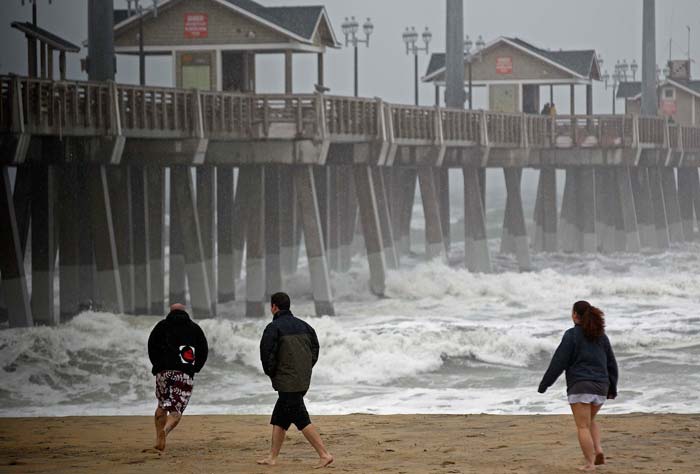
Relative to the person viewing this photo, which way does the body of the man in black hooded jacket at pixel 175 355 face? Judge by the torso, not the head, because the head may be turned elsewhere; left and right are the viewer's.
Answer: facing away from the viewer

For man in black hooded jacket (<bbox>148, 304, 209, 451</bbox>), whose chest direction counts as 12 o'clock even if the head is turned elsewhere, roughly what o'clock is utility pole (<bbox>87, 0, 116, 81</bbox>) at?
The utility pole is roughly at 12 o'clock from the man in black hooded jacket.

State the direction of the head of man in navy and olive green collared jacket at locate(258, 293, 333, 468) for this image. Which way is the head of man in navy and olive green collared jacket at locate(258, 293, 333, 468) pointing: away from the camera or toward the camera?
away from the camera

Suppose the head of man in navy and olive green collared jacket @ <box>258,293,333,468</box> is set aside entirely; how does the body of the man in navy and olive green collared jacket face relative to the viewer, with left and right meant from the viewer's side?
facing away from the viewer and to the left of the viewer

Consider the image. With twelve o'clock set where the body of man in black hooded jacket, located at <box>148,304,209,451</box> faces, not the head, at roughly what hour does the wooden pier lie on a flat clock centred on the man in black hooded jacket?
The wooden pier is roughly at 12 o'clock from the man in black hooded jacket.

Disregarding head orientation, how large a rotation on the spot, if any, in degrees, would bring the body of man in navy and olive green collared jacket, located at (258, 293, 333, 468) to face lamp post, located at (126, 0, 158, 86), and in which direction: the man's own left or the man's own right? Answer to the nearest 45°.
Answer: approximately 45° to the man's own right

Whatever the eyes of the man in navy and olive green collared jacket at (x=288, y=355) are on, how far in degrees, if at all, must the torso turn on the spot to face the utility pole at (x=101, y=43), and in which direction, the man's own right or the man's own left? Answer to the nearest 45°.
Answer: approximately 45° to the man's own right

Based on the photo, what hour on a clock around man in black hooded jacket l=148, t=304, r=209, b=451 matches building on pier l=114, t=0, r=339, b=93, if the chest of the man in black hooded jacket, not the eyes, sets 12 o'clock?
The building on pier is roughly at 12 o'clock from the man in black hooded jacket.
